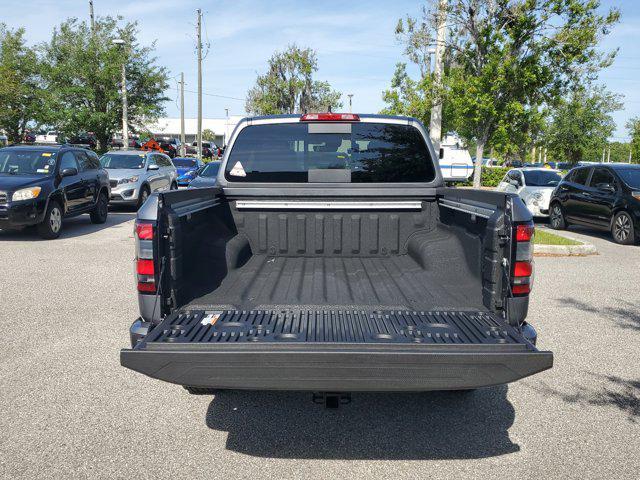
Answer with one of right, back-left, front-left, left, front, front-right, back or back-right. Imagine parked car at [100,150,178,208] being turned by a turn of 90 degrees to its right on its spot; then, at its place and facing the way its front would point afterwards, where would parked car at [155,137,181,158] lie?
front-right

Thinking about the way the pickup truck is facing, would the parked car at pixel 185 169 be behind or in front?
in front

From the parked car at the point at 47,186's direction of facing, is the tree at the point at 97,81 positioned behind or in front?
behind

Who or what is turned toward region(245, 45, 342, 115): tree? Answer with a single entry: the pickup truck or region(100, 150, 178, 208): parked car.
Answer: the pickup truck

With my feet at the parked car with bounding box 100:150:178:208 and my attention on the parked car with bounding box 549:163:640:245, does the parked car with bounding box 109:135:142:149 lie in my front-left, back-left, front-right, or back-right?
back-left

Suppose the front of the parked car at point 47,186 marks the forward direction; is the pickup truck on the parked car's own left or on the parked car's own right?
on the parked car's own left

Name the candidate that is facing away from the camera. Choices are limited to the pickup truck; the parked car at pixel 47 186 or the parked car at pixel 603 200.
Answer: the pickup truck

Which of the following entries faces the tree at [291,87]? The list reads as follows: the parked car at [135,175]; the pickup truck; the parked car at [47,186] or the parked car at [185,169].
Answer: the pickup truck

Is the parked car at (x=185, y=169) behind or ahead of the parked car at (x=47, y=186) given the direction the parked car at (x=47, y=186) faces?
behind

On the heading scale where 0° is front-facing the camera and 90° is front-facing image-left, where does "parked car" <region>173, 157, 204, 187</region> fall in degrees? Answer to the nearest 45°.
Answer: approximately 45°

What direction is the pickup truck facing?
away from the camera

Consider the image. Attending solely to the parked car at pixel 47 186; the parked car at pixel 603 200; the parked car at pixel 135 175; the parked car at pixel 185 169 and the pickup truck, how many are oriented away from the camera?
1

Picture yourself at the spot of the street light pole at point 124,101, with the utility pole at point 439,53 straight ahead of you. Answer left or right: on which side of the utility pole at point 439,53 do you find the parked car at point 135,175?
right

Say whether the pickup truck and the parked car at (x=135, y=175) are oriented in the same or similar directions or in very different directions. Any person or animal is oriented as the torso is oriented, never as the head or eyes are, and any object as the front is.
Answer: very different directions

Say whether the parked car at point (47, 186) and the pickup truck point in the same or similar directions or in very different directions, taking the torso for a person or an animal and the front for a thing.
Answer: very different directions

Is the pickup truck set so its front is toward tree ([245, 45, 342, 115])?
yes

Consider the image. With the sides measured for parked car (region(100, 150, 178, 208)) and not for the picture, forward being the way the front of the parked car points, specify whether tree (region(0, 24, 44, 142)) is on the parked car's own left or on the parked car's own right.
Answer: on the parked car's own right

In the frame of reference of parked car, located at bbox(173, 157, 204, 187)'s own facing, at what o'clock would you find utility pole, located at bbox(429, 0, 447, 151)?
The utility pole is roughly at 9 o'clock from the parked car.

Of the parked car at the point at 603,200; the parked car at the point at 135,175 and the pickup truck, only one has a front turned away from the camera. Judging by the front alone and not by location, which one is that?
the pickup truck

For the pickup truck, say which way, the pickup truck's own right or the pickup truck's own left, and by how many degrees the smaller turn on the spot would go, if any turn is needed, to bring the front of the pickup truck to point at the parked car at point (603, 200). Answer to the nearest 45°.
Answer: approximately 45° to the pickup truck's own right
